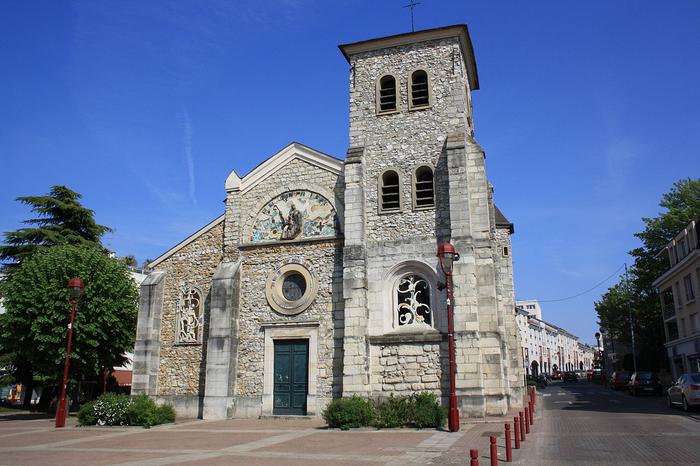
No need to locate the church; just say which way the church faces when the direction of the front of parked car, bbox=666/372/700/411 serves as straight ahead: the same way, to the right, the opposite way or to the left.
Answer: the opposite way

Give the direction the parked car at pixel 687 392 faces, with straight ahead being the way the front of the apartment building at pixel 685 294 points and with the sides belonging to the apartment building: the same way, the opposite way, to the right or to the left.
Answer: to the right

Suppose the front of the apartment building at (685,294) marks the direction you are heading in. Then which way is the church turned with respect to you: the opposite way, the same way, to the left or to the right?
to the left

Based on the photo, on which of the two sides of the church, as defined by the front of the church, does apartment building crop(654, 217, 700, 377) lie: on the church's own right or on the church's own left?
on the church's own left

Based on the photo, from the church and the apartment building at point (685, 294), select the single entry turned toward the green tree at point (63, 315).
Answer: the apartment building

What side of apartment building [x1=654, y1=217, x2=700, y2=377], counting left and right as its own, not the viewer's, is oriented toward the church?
front

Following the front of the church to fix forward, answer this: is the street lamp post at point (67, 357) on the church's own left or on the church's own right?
on the church's own right

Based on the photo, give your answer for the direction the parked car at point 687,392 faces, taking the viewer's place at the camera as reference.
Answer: facing away from the viewer and to the left of the viewer

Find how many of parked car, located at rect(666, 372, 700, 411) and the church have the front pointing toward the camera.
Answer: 1

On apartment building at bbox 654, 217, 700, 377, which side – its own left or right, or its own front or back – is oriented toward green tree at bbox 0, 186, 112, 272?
front

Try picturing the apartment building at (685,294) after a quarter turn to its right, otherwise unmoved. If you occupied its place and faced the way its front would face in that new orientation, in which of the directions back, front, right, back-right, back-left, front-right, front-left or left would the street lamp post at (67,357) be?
left

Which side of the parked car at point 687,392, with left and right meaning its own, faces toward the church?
left

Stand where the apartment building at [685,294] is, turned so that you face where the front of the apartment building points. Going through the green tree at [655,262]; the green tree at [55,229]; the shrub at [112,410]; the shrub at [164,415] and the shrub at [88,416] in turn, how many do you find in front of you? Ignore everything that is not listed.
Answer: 4

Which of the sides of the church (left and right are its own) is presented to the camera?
front
